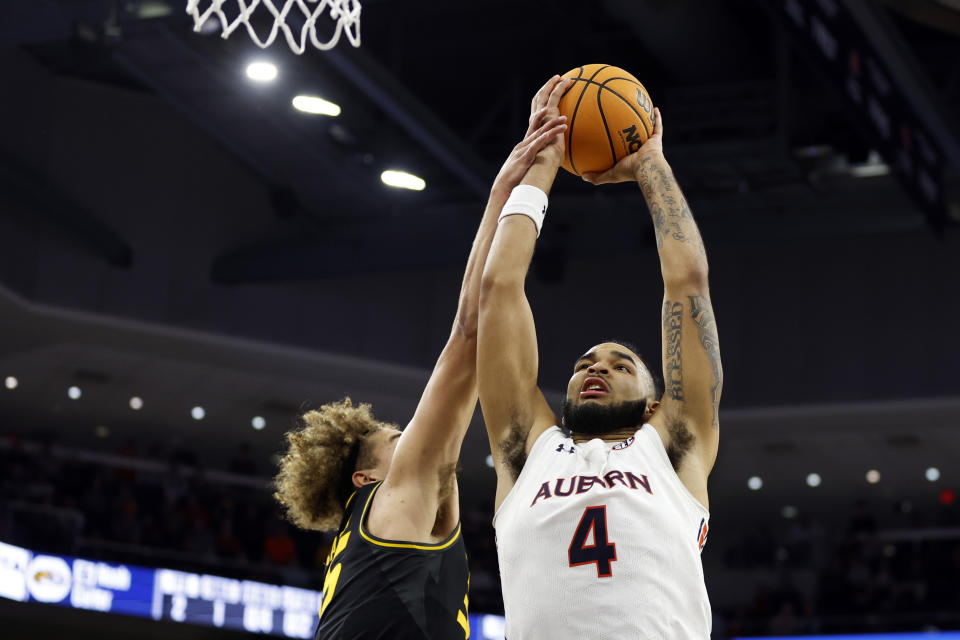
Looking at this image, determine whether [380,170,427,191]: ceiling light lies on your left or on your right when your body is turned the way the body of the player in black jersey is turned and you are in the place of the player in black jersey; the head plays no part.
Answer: on your left

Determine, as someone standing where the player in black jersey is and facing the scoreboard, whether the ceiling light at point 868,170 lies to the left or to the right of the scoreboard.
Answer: right

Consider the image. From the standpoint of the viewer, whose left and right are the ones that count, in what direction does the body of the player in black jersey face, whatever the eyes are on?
facing to the right of the viewer

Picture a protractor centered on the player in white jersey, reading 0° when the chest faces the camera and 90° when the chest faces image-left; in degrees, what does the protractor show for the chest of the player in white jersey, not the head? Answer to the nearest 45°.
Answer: approximately 0°

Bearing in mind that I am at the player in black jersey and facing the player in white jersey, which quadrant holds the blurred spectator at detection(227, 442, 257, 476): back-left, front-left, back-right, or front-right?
back-left

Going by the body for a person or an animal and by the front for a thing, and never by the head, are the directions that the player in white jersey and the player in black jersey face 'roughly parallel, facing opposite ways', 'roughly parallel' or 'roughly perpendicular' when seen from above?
roughly perpendicular

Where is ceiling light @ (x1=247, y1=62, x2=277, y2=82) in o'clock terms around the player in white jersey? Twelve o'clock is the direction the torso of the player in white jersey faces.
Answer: The ceiling light is roughly at 5 o'clock from the player in white jersey.

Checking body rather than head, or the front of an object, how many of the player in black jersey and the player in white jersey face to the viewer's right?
1

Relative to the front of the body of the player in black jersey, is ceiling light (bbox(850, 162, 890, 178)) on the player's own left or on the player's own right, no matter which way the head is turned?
on the player's own left

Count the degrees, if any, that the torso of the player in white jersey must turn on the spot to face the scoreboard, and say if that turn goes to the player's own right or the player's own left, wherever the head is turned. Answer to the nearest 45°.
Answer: approximately 135° to the player's own right
